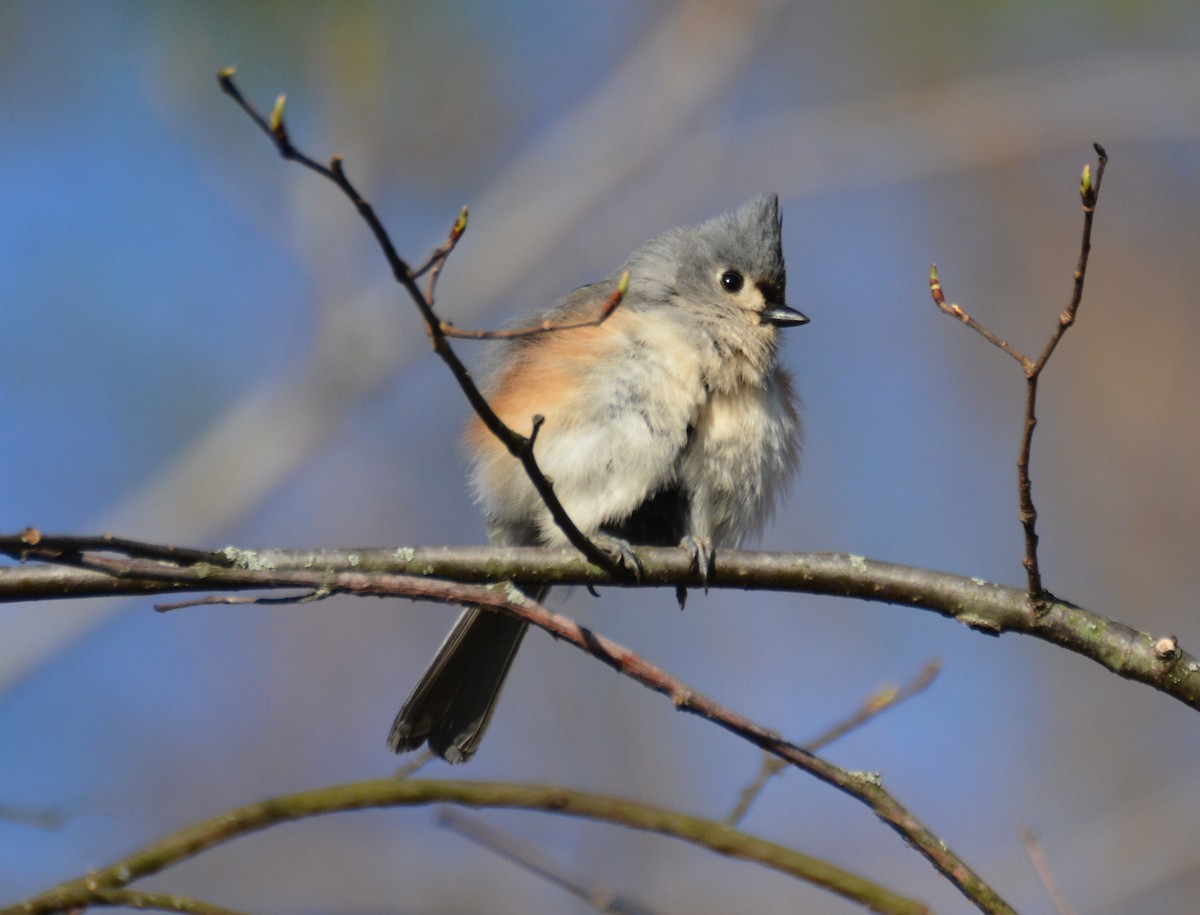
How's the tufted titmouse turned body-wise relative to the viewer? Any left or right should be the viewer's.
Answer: facing the viewer and to the right of the viewer

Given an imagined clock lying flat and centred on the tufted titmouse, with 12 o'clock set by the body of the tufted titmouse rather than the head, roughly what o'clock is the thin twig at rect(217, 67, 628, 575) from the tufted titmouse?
The thin twig is roughly at 4 o'clock from the tufted titmouse.
